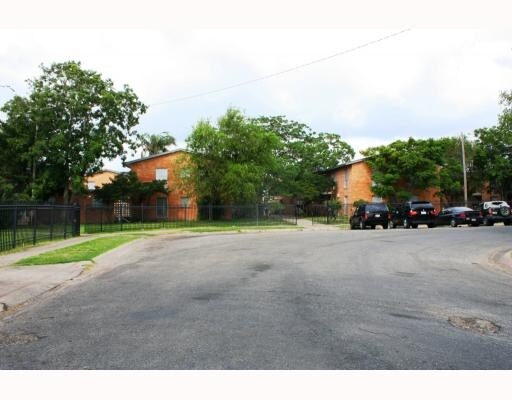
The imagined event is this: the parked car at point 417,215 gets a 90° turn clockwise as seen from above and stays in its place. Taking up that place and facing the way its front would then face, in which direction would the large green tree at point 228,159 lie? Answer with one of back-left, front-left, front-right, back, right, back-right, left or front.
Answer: back-left

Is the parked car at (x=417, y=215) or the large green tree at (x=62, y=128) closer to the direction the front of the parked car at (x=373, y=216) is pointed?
the large green tree

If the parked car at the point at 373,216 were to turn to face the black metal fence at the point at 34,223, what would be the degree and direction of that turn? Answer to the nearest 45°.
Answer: approximately 90° to its left

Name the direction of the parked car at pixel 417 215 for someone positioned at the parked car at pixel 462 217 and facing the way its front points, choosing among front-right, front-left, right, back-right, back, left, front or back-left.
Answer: left

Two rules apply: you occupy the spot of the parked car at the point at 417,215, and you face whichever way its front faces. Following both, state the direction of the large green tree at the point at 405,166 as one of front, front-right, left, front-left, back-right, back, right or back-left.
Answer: front-right

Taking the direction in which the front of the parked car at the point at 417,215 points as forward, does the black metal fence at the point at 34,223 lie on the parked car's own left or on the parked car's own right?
on the parked car's own left

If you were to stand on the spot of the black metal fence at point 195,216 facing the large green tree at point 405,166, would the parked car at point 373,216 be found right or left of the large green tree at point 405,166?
right

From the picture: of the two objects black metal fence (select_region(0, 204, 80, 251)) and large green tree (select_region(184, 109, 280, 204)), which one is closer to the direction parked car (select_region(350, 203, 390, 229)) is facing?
the large green tree

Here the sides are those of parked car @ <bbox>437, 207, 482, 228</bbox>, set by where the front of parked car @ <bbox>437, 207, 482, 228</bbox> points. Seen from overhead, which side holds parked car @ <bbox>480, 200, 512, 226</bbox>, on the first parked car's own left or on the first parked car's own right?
on the first parked car's own right

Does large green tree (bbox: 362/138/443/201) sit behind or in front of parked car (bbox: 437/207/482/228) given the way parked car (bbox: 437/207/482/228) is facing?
in front

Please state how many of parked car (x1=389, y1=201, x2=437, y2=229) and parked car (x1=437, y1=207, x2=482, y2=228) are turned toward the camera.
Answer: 0

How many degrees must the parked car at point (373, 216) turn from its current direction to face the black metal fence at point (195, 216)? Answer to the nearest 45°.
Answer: approximately 45° to its left
